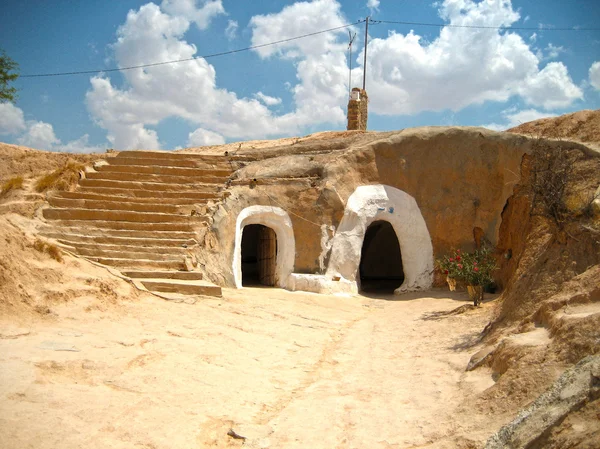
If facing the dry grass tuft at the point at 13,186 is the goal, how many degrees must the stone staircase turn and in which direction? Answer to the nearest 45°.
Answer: approximately 135° to its right

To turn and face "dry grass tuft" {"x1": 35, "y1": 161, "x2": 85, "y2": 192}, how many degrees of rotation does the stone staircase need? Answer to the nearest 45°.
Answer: approximately 135° to its right

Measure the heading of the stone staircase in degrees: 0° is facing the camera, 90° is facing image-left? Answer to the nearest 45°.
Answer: approximately 0°

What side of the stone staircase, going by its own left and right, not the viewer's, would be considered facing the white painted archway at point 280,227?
left

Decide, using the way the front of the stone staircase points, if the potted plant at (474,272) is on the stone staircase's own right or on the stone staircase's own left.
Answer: on the stone staircase's own left

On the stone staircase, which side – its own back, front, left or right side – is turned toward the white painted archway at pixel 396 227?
left

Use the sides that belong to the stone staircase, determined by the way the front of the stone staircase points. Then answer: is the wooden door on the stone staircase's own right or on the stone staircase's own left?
on the stone staircase's own left
